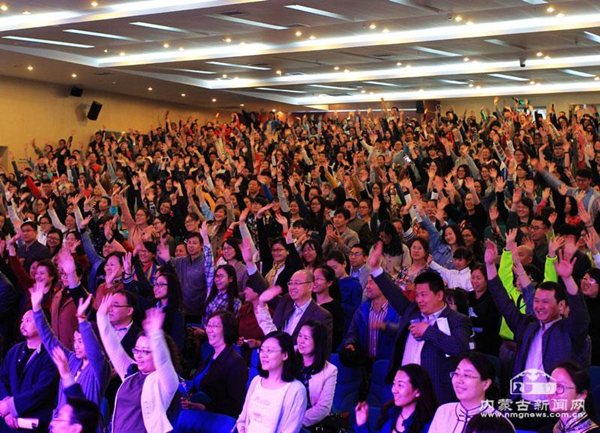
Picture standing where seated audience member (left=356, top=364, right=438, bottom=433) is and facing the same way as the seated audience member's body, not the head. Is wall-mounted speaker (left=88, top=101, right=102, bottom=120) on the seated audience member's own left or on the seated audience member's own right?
on the seated audience member's own right

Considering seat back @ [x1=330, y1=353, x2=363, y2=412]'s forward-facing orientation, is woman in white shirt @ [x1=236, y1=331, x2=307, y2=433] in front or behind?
in front

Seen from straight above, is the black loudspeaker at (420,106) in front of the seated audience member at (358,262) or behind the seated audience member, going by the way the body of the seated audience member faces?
behind

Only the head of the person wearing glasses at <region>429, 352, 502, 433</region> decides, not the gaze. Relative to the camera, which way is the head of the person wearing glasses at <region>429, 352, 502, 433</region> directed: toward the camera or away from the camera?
toward the camera

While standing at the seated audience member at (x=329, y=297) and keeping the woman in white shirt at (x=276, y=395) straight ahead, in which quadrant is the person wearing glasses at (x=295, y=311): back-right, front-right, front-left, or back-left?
front-right

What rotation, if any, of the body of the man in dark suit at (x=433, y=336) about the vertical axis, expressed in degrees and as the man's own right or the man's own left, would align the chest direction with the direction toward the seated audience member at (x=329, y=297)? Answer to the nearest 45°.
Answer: approximately 90° to the man's own right

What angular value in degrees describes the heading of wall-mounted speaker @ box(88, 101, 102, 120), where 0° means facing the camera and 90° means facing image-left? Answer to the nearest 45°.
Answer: approximately 315°

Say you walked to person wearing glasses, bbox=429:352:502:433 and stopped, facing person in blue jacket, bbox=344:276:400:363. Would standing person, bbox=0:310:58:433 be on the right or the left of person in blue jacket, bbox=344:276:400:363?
left

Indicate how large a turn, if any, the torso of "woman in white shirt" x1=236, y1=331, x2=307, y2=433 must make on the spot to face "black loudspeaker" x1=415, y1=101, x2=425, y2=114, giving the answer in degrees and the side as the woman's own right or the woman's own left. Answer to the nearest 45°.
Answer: approximately 135° to the woman's own right

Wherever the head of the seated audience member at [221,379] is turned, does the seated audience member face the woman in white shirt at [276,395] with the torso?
no

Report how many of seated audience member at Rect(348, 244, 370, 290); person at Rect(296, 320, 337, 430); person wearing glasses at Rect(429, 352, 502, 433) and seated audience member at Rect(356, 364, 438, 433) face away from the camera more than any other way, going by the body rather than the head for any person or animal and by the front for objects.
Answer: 0

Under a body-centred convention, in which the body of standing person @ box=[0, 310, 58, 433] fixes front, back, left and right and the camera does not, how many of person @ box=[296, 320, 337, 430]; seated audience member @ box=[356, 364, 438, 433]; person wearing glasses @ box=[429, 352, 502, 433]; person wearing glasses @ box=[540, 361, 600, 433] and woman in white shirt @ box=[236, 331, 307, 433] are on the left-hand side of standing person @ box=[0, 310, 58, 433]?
5

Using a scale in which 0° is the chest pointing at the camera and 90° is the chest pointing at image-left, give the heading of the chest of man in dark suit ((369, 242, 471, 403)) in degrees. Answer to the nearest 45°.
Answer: approximately 45°

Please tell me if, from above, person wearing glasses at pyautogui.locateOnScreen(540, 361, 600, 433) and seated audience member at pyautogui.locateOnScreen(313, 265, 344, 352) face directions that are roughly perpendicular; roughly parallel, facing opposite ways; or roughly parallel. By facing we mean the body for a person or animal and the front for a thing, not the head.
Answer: roughly parallel

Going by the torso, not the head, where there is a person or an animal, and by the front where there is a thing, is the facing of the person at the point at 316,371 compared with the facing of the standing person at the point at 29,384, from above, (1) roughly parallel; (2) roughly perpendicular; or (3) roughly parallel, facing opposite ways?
roughly parallel

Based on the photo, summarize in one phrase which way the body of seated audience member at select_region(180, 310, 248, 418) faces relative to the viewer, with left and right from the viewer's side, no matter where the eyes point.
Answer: facing the viewer and to the left of the viewer

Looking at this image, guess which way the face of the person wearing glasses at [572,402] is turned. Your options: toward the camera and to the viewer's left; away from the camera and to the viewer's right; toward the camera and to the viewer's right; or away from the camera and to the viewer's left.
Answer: toward the camera and to the viewer's left

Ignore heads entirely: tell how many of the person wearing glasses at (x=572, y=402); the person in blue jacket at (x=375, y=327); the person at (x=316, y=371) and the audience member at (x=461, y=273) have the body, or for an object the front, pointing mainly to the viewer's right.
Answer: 0
